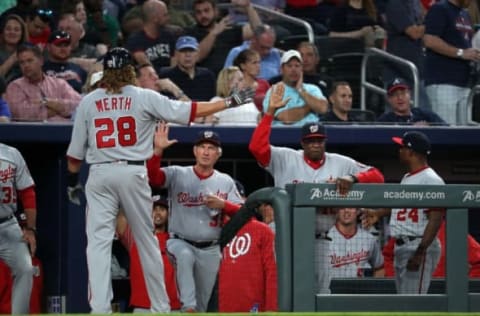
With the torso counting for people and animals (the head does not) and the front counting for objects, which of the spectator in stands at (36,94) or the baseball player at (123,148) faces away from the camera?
the baseball player

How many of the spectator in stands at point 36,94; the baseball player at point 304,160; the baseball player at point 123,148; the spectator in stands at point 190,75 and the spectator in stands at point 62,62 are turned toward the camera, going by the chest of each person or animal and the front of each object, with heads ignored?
4

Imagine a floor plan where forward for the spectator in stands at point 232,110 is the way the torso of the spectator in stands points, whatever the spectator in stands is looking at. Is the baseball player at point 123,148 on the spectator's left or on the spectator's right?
on the spectator's right

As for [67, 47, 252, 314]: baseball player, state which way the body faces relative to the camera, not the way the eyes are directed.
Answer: away from the camera

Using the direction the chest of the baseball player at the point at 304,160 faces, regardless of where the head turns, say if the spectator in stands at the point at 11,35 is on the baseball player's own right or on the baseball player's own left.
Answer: on the baseball player's own right

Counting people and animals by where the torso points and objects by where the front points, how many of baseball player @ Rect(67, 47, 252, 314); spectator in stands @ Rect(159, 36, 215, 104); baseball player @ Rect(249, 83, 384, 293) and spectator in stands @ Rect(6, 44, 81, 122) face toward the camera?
3

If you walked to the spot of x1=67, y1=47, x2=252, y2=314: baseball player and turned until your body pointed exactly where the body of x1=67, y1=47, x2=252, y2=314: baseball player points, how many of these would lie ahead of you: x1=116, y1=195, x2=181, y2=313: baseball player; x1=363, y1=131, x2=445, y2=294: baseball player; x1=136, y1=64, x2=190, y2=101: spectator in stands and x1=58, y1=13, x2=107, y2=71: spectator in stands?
3

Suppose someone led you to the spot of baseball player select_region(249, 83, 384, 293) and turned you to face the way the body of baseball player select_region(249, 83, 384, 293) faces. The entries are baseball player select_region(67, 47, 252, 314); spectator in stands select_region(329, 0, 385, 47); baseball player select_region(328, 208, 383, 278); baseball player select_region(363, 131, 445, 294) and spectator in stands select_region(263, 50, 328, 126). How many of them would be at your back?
2
